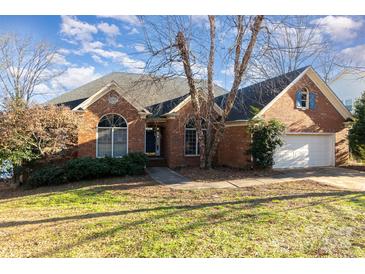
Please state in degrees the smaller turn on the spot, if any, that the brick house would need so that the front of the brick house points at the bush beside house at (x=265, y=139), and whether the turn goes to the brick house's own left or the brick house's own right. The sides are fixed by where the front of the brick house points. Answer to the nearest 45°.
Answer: approximately 45° to the brick house's own left

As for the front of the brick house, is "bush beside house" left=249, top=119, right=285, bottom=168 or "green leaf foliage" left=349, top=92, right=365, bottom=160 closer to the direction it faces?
the bush beside house

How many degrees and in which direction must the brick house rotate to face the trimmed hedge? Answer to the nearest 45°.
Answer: approximately 45° to its right

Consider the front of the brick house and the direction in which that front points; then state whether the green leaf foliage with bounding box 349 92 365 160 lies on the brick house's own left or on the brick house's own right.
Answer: on the brick house's own left

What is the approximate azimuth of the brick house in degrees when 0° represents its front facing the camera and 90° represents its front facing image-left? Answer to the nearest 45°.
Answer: approximately 0°
